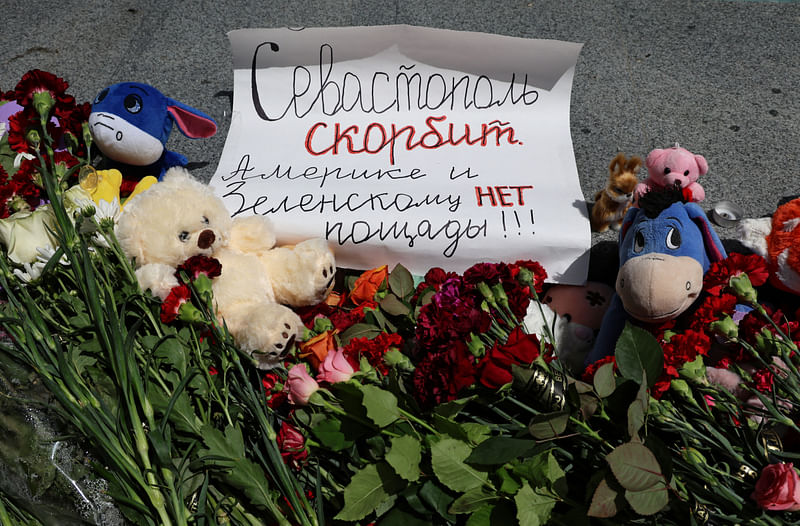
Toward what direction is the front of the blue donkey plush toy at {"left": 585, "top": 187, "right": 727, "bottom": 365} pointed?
toward the camera

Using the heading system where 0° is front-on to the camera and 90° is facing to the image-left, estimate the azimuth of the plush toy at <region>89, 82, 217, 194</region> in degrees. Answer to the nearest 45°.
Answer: approximately 45°

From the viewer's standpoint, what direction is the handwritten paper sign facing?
toward the camera

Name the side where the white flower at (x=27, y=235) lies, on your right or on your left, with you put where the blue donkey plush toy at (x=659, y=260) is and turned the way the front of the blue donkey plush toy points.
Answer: on your right

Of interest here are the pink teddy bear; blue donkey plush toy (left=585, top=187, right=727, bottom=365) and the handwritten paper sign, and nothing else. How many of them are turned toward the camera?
3

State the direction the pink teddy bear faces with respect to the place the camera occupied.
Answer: facing the viewer
